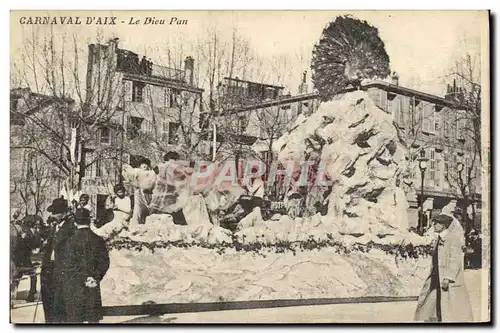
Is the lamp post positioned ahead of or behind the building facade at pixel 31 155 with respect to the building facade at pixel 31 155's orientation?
ahead

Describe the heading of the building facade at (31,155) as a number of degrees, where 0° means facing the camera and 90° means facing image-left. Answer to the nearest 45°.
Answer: approximately 315°
